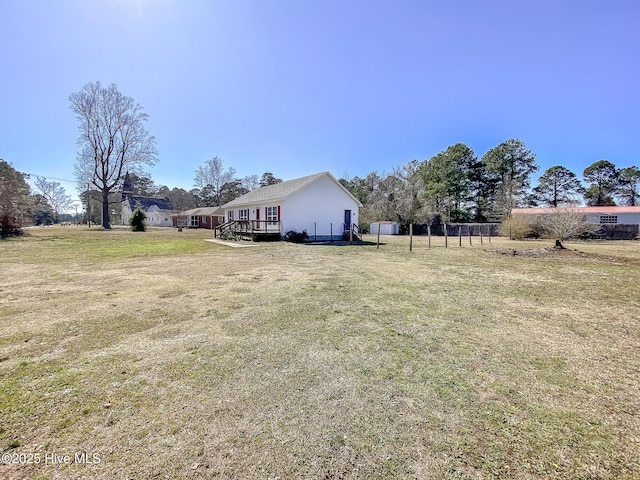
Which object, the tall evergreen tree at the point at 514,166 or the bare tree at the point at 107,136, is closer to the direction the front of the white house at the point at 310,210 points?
the bare tree

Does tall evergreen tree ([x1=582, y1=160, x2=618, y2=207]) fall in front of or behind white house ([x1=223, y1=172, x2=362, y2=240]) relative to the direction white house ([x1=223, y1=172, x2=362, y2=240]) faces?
behind

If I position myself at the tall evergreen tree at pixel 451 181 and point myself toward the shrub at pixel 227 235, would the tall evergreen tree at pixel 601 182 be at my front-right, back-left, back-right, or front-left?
back-left

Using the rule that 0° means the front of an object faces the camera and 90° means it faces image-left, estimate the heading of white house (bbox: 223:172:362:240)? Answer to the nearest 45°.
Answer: approximately 45°

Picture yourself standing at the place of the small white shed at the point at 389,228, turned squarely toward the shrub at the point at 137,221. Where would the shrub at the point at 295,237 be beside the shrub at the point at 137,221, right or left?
left

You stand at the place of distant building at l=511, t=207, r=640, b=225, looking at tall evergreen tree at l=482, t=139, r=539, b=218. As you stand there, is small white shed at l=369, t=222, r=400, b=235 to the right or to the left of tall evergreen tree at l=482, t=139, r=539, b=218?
left

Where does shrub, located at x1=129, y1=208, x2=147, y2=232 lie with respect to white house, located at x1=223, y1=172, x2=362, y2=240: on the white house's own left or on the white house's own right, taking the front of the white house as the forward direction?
on the white house's own right

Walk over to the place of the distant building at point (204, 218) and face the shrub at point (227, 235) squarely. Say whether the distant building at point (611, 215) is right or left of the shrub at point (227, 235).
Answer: left

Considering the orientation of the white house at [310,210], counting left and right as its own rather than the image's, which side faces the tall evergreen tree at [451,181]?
back

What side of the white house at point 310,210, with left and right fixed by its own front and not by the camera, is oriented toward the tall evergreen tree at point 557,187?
back

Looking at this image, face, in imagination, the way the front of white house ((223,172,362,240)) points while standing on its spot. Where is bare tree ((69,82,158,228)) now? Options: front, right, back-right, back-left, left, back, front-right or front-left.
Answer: right
